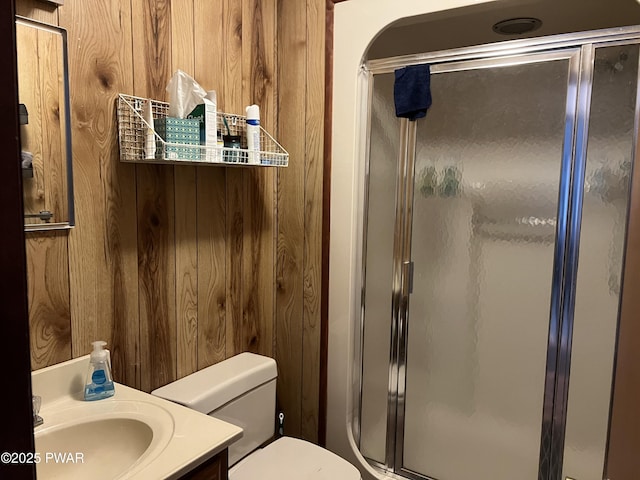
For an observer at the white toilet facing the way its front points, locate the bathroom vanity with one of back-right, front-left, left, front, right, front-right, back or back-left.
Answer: right

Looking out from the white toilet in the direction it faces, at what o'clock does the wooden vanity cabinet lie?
The wooden vanity cabinet is roughly at 2 o'clock from the white toilet.
